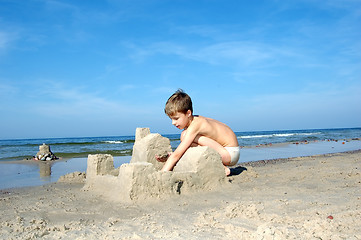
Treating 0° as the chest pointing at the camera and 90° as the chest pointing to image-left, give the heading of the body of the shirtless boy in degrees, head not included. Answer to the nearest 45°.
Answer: approximately 90°
